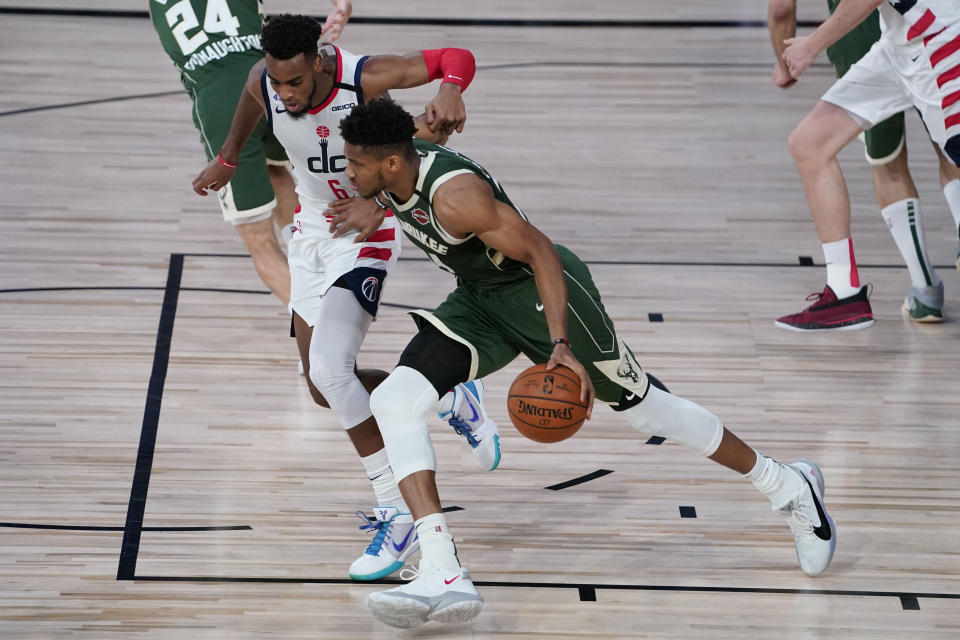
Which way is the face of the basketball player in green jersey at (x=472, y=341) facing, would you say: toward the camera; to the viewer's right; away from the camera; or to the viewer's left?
to the viewer's left

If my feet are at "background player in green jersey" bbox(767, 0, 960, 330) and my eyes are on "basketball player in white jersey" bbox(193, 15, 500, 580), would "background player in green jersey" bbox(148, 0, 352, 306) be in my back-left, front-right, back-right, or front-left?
front-right

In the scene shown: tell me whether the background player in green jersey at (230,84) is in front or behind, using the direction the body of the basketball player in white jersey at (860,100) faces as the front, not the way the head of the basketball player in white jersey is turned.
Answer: in front

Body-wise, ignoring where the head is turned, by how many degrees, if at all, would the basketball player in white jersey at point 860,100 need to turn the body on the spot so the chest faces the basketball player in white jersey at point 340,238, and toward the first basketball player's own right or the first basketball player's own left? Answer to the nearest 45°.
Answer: approximately 45° to the first basketball player's own left

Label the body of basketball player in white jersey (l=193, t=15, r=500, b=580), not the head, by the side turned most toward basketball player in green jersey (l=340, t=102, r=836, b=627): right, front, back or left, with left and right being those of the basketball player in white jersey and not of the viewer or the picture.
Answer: left

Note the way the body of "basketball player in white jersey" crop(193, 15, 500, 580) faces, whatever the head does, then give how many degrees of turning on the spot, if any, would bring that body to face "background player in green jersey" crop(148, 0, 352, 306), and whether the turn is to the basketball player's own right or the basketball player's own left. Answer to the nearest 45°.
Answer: approximately 135° to the basketball player's own right

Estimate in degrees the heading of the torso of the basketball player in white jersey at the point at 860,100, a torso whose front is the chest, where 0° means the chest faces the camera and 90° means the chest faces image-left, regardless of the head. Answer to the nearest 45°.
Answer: approximately 90°

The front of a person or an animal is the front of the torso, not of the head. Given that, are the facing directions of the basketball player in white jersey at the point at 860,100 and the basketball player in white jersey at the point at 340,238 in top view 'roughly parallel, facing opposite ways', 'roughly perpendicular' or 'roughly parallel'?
roughly perpendicular
